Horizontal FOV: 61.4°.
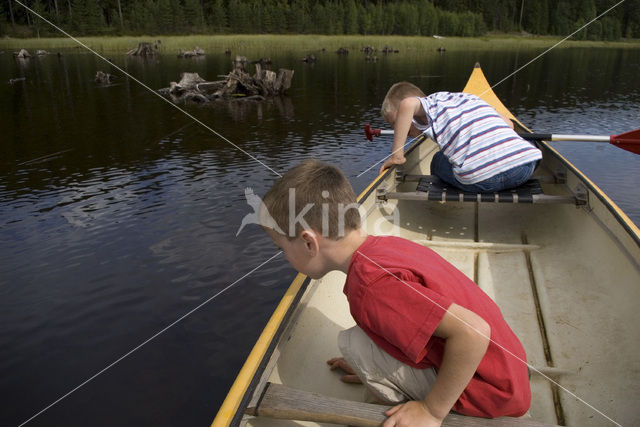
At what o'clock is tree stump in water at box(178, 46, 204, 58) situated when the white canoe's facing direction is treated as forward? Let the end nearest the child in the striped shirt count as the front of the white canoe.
The tree stump in water is roughly at 11 o'clock from the white canoe.

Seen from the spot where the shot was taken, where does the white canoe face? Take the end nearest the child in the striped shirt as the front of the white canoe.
facing away from the viewer

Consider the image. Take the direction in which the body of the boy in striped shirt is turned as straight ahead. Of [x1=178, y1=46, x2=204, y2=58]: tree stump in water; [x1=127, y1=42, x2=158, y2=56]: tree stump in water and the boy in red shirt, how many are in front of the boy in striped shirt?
2

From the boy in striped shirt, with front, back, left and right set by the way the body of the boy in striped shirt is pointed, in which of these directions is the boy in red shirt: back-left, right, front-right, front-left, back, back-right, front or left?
back-left

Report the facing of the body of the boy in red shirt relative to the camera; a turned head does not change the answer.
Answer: to the viewer's left

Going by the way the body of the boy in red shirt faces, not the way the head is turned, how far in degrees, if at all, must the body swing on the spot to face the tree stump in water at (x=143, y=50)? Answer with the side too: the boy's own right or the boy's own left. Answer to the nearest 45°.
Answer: approximately 45° to the boy's own right

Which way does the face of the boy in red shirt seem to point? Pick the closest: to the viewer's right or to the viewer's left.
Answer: to the viewer's left

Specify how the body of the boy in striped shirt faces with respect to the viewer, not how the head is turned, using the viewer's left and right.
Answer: facing away from the viewer and to the left of the viewer
